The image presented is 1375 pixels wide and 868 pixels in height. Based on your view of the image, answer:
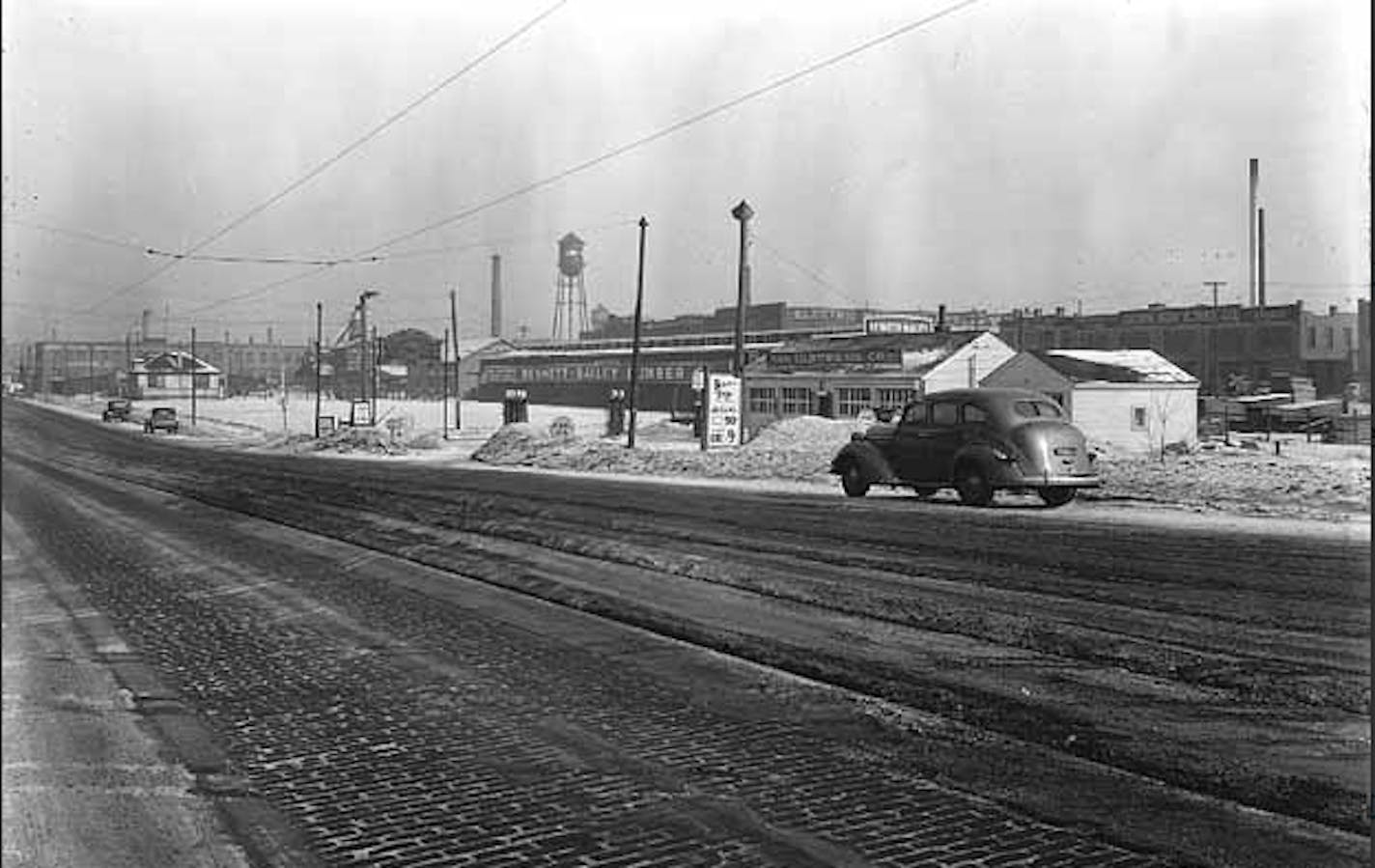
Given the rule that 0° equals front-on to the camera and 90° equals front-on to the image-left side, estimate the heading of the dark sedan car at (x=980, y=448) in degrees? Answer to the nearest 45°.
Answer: approximately 135°

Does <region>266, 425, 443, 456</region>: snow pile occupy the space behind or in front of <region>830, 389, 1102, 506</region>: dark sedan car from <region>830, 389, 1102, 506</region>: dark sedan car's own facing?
in front

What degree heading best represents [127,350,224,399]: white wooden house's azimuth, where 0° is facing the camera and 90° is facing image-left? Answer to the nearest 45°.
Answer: approximately 0°

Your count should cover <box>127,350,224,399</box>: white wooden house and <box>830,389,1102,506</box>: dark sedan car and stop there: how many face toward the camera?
1

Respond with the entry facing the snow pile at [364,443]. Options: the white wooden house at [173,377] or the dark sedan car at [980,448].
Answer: the dark sedan car
